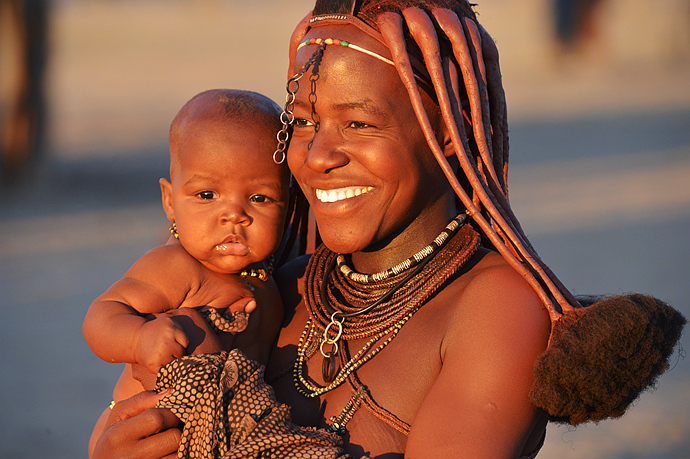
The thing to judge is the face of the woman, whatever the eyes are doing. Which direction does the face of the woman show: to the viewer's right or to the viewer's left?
to the viewer's left

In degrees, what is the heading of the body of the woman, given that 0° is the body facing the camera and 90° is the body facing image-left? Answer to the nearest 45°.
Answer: approximately 45°
